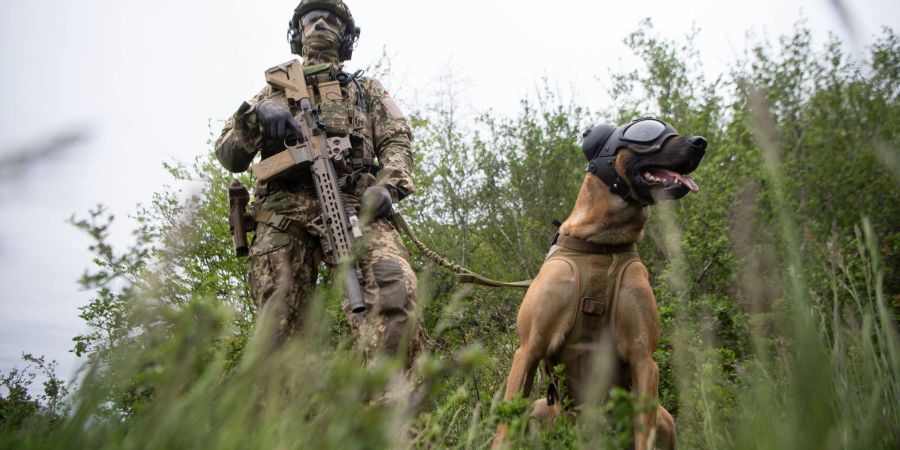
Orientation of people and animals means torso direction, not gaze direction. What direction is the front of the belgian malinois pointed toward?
toward the camera

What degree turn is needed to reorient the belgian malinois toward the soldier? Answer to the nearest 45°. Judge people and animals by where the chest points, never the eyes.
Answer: approximately 90° to its right

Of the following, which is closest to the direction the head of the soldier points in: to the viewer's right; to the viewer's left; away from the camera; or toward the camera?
toward the camera

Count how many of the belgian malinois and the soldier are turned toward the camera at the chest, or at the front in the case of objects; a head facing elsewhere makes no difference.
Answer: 2

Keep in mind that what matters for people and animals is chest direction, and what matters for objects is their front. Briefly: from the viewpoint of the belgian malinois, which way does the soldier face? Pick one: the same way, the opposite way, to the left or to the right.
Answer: the same way

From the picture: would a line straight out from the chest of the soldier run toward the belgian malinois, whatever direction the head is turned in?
no
